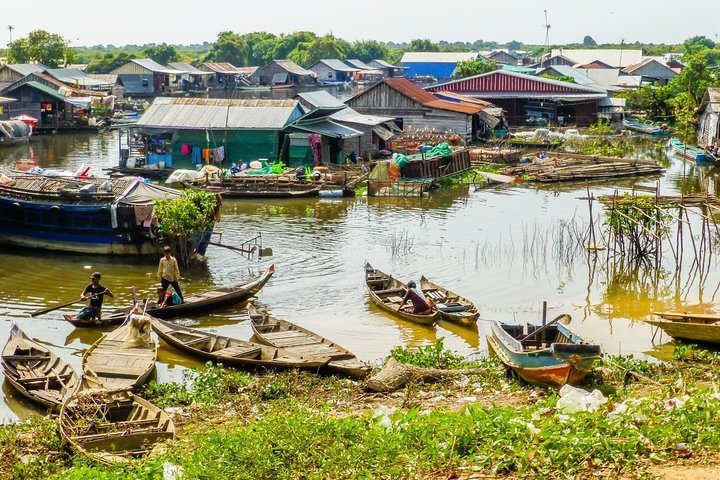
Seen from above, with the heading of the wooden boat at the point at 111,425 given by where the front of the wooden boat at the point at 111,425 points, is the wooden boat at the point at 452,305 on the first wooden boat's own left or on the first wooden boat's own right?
on the first wooden boat's own right

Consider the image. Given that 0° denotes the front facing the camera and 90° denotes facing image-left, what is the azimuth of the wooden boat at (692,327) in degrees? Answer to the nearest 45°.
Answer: approximately 90°

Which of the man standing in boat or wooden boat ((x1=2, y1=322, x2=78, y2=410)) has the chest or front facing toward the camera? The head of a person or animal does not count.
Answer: the man standing in boat

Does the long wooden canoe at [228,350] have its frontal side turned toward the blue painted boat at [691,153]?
no

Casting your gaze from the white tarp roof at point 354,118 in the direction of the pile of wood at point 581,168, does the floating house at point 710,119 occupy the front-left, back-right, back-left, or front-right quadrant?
front-left

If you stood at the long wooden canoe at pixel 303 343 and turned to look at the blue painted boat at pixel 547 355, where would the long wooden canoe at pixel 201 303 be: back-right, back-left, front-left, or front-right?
back-left

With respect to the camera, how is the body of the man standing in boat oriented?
toward the camera

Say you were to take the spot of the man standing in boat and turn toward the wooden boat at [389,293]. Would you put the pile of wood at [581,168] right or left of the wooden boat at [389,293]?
left

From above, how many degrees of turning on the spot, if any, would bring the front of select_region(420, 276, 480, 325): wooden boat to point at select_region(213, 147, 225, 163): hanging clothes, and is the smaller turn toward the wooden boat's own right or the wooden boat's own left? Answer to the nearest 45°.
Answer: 0° — it already faces it

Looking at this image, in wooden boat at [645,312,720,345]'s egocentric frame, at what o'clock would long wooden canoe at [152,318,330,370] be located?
The long wooden canoe is roughly at 11 o'clock from the wooden boat.

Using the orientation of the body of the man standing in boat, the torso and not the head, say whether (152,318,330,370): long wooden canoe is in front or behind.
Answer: in front

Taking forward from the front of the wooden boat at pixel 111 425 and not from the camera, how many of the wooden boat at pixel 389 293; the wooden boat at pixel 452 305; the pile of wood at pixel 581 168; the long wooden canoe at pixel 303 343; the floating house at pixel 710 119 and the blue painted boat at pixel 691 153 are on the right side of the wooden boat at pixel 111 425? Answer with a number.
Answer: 6

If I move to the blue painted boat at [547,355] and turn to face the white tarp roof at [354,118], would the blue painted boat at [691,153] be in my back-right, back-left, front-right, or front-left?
front-right

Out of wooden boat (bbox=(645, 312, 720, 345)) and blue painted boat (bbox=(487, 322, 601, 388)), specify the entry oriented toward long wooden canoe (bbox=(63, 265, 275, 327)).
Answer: the wooden boat
